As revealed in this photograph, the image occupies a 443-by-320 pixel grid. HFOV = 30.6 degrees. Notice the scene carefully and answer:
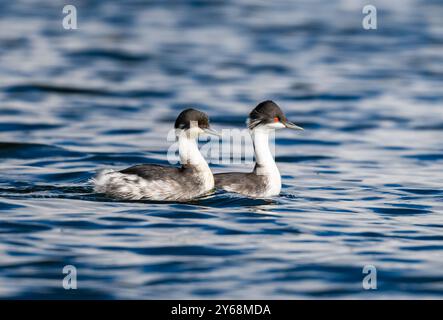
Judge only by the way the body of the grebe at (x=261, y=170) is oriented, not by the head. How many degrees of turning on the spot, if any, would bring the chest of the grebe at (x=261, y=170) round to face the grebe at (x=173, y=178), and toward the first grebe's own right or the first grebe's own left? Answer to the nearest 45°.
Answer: approximately 135° to the first grebe's own right

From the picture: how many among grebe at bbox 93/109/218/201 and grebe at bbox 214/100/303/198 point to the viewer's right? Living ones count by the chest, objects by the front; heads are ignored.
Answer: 2

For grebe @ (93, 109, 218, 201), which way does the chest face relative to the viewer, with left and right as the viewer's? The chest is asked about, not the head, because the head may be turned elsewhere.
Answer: facing to the right of the viewer

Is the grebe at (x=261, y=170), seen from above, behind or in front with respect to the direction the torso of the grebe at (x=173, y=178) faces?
in front

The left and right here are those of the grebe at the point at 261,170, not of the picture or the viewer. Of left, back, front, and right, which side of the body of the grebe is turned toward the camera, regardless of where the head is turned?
right
